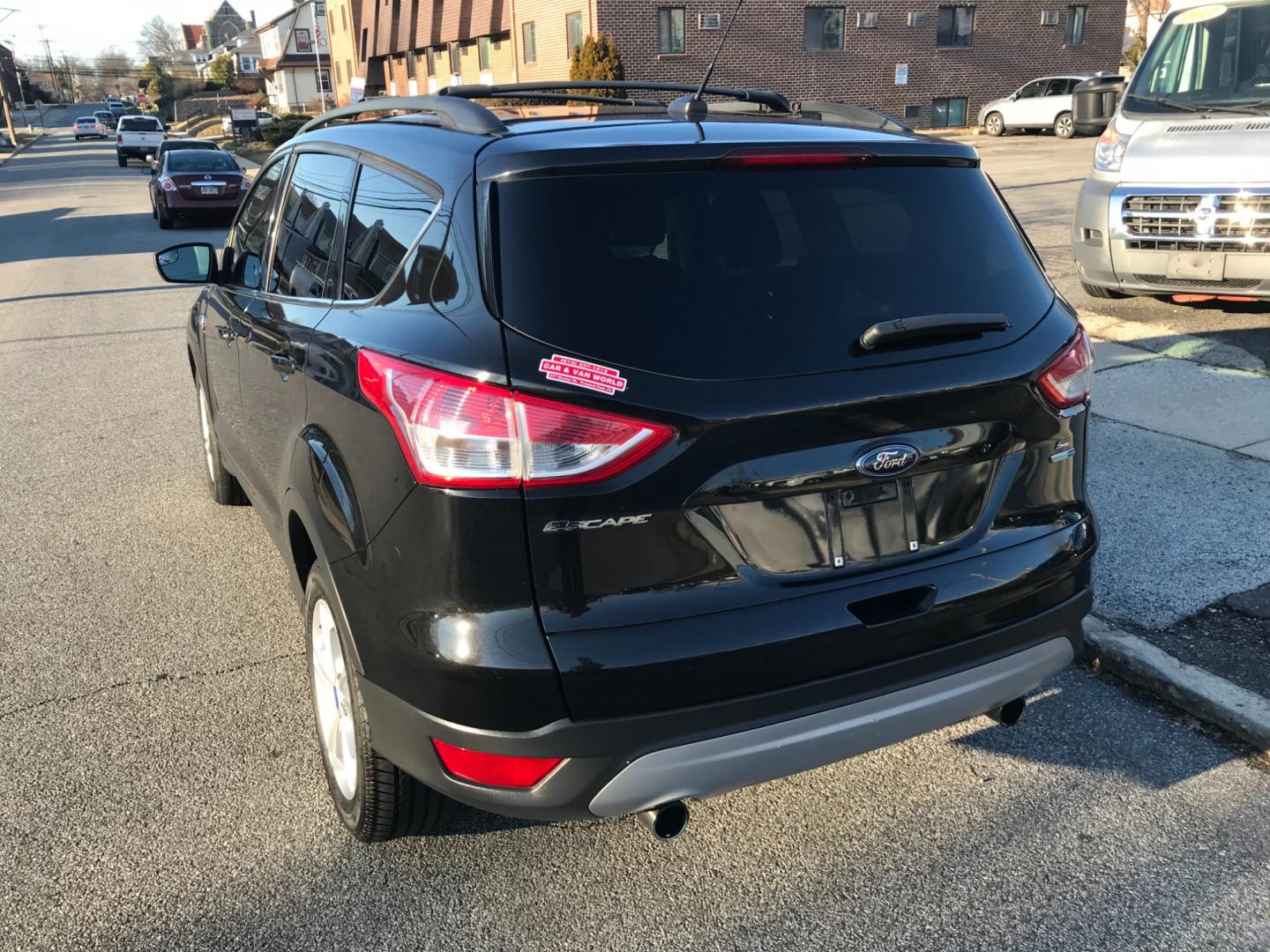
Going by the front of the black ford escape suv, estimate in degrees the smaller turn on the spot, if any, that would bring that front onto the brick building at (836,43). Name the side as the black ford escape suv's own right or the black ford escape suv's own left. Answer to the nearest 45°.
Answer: approximately 45° to the black ford escape suv's own right

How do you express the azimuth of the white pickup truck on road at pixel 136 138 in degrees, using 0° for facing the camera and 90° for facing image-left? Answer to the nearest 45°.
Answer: approximately 180°

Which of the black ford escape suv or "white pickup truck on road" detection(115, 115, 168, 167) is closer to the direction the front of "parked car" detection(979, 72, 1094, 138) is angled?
the white pickup truck on road

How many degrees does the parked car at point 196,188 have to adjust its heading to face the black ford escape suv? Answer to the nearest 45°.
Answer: approximately 180°

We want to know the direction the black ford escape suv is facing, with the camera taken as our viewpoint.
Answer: facing away from the viewer and to the left of the viewer

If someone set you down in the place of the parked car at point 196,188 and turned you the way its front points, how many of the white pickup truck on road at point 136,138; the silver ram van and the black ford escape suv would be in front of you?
1

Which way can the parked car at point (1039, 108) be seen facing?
to the viewer's left

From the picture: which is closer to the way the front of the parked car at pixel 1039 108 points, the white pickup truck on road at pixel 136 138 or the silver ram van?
the white pickup truck on road

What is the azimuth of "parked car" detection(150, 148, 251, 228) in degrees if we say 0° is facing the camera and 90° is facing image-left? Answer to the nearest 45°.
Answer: approximately 180°

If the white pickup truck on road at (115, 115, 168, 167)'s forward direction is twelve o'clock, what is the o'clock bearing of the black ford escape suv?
The black ford escape suv is roughly at 6 o'clock from the white pickup truck on road.

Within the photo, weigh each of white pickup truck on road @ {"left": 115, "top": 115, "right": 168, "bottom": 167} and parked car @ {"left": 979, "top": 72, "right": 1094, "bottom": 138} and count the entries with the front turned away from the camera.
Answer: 1

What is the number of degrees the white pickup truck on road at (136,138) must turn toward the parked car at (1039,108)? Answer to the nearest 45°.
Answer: approximately 135° to its right

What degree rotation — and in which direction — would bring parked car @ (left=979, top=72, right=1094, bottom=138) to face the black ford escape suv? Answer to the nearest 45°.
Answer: approximately 90° to its left

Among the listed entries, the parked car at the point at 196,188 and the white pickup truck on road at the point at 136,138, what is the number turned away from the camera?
2
